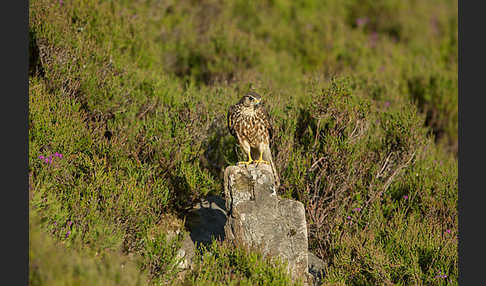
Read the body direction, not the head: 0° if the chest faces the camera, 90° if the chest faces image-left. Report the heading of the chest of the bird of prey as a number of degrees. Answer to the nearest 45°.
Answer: approximately 0°
